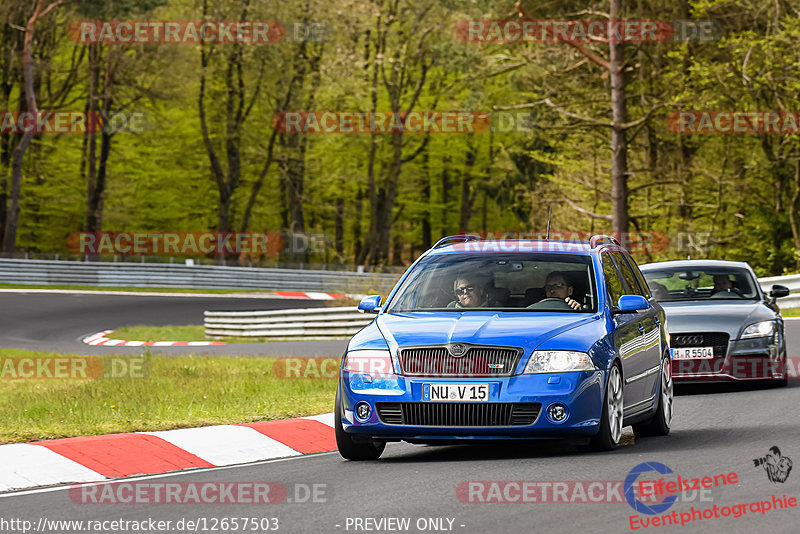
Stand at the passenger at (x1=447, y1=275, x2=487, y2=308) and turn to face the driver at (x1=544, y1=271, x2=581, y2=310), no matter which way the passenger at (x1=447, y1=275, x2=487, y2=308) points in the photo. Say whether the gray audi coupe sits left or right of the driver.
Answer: left

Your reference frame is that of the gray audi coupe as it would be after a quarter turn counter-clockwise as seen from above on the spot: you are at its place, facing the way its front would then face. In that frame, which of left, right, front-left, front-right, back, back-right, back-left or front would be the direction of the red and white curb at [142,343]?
back-left

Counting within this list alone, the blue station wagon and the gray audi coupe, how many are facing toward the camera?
2

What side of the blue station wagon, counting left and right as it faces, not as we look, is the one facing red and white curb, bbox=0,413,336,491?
right

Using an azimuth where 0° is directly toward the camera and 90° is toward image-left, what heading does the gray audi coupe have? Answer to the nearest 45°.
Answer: approximately 0°

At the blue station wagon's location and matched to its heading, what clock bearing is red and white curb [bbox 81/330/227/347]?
The red and white curb is roughly at 5 o'clock from the blue station wagon.

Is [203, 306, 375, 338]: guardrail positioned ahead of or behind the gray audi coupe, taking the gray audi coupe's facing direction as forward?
behind

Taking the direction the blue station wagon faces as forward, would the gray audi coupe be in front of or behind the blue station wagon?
behind

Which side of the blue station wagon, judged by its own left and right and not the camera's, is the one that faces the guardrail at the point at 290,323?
back
